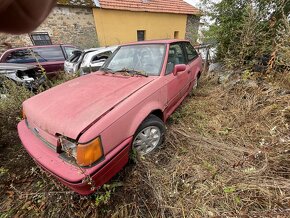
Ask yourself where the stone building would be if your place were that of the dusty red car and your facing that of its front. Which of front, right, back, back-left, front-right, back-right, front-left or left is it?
back-right

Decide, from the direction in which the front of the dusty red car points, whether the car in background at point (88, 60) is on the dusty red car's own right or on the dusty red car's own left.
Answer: on the dusty red car's own right

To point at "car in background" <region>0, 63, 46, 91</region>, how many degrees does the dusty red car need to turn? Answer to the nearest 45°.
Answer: approximately 90° to its right
